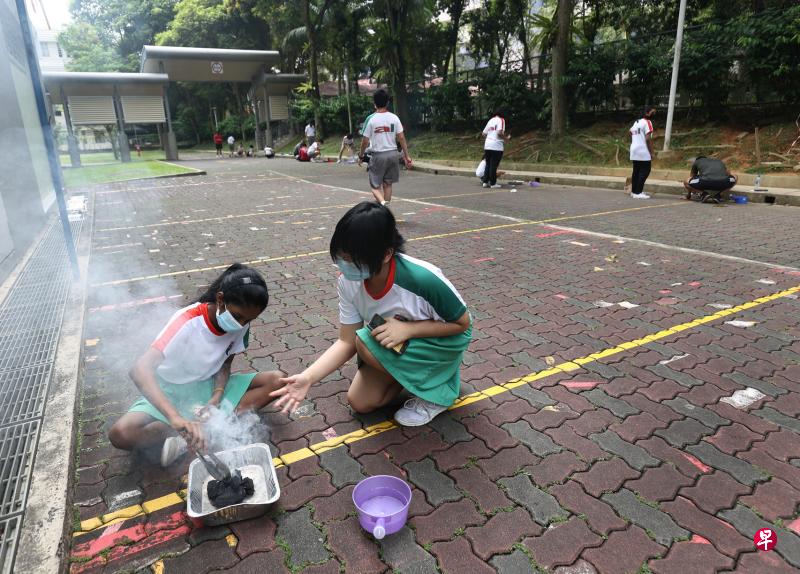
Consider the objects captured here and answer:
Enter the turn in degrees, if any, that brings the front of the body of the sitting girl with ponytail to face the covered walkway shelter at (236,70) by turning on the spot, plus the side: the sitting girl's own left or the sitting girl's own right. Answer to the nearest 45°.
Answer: approximately 135° to the sitting girl's own left

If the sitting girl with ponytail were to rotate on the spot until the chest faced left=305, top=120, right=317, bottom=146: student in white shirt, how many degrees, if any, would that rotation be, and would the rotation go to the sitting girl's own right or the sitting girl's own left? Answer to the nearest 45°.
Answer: approximately 135° to the sitting girl's own left

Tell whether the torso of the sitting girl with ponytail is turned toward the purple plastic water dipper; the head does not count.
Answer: yes

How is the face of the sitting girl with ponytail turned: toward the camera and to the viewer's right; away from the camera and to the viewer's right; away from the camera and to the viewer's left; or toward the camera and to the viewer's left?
toward the camera and to the viewer's right

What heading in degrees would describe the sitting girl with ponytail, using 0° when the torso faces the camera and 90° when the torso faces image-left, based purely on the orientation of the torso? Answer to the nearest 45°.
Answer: approximately 315°
